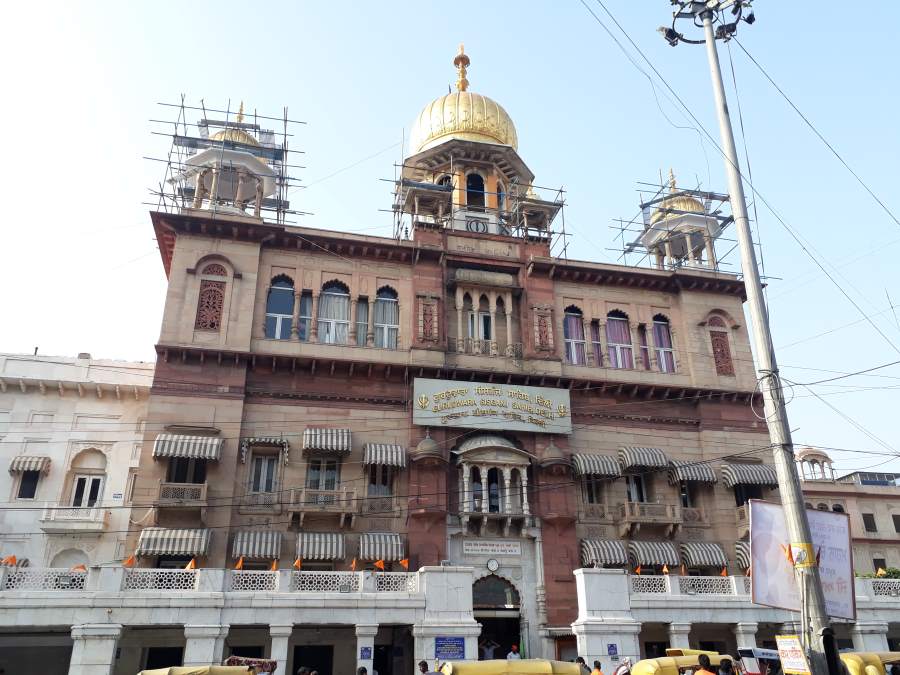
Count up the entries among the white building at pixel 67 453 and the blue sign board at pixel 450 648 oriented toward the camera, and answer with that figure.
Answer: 2

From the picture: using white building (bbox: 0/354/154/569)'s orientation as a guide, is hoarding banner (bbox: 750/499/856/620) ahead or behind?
ahead

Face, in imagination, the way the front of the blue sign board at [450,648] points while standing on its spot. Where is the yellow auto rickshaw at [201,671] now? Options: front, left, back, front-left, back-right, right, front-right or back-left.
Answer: front-right

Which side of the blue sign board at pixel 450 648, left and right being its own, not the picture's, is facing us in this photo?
front

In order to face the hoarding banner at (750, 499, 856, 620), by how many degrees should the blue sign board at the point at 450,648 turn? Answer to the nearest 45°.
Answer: approximately 45° to its left

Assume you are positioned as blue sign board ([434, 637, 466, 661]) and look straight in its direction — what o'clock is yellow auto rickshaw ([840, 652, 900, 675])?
The yellow auto rickshaw is roughly at 10 o'clock from the blue sign board.

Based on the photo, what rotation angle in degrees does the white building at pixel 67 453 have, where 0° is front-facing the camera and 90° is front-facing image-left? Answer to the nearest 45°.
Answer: approximately 0°

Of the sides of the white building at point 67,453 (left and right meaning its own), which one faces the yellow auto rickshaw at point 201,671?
front

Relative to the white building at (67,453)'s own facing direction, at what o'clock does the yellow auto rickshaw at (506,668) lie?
The yellow auto rickshaw is roughly at 11 o'clock from the white building.

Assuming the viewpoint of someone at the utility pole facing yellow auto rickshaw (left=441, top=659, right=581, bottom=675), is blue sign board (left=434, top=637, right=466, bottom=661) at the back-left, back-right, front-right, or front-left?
front-right

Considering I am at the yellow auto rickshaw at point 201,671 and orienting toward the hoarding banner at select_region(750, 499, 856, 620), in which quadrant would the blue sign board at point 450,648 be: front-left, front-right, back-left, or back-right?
front-left

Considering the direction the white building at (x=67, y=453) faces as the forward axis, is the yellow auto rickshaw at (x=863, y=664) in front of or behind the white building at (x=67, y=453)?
in front
